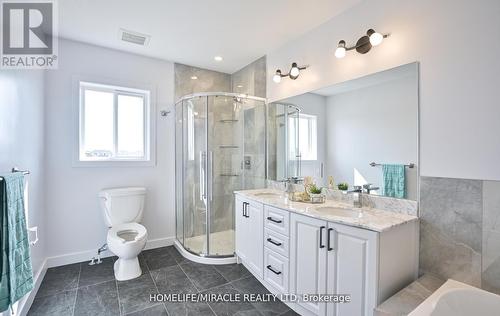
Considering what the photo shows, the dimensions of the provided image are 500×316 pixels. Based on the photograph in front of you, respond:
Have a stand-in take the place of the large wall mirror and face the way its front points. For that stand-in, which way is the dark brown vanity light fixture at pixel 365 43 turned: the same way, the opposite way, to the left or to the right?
the same way

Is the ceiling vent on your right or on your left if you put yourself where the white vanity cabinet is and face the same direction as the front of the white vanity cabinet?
on your right

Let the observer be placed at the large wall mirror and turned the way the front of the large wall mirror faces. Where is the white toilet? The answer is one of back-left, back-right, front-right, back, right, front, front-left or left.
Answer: front-right

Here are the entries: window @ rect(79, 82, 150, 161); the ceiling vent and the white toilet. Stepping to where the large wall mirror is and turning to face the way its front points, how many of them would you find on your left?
0

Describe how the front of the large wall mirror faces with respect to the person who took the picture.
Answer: facing the viewer and to the left of the viewer

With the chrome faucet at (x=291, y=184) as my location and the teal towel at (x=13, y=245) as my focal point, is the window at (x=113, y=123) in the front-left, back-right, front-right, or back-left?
front-right

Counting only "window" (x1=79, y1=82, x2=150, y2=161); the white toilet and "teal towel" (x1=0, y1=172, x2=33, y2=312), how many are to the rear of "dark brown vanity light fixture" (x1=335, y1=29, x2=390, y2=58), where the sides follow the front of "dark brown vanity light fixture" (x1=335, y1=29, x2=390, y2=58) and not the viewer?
0

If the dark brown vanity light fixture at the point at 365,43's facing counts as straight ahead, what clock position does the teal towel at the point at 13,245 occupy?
The teal towel is roughly at 12 o'clock from the dark brown vanity light fixture.

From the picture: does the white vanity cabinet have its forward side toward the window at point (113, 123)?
no

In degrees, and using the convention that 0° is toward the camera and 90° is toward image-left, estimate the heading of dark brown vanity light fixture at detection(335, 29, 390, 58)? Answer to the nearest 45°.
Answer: approximately 45°

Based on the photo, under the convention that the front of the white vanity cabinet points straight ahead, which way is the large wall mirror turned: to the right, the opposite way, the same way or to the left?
the same way

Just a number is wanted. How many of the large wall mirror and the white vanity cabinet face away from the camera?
0

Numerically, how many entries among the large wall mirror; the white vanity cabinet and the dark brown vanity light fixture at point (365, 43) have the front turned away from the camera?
0

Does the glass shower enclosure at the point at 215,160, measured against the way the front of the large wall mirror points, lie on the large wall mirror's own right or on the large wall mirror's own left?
on the large wall mirror's own right

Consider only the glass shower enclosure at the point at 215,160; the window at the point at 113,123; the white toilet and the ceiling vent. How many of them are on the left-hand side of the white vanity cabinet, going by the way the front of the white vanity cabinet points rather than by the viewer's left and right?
0

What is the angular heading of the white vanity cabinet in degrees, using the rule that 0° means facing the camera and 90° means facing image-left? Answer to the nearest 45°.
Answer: approximately 45°

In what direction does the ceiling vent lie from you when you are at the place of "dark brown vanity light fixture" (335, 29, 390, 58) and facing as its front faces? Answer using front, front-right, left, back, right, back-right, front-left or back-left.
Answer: front-right
